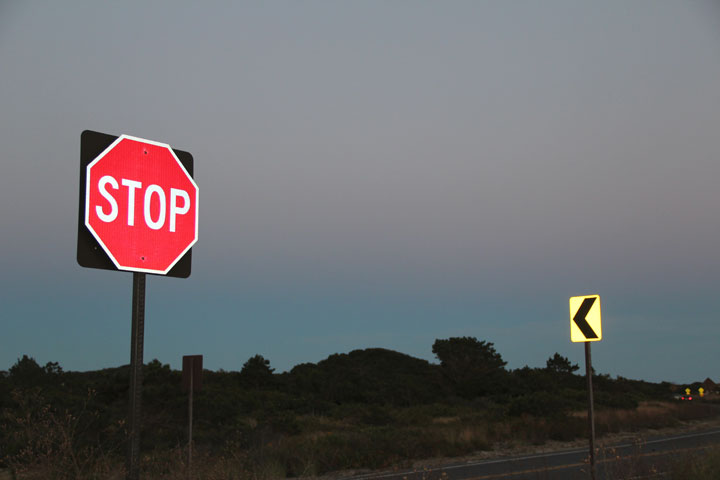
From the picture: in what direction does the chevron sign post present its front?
toward the camera

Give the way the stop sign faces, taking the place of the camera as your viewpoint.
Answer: facing the viewer and to the right of the viewer

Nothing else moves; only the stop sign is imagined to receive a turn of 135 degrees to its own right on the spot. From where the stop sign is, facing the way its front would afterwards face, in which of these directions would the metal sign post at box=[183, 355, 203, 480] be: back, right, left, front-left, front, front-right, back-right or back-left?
right

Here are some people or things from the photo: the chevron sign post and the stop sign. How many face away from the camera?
0

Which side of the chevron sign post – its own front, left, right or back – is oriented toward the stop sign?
front
